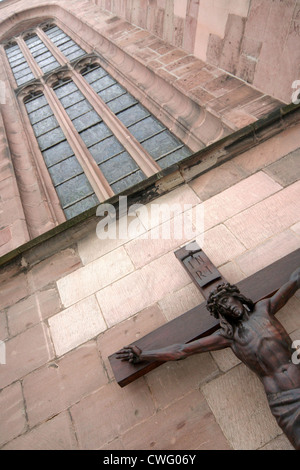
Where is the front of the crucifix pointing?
toward the camera
